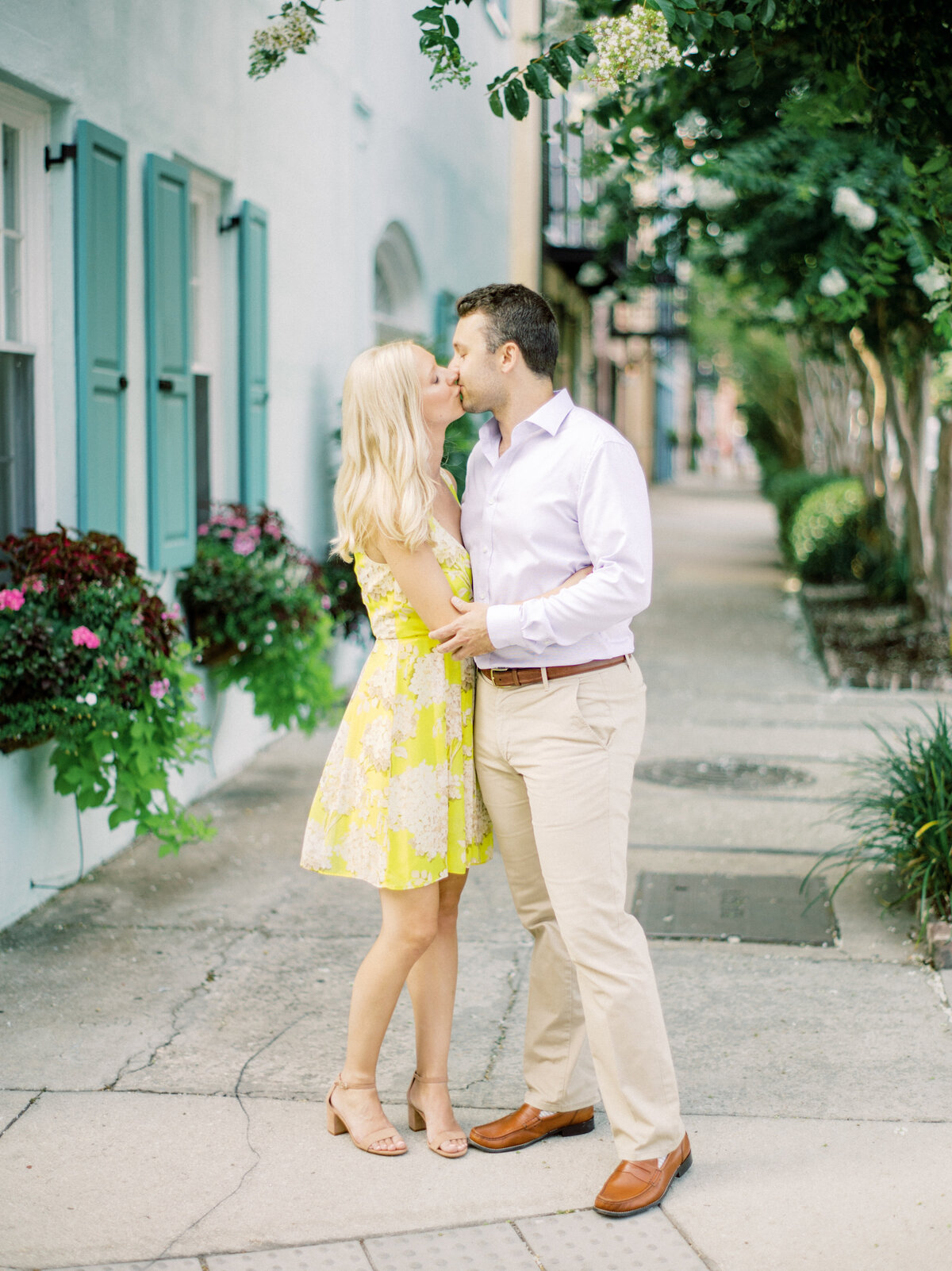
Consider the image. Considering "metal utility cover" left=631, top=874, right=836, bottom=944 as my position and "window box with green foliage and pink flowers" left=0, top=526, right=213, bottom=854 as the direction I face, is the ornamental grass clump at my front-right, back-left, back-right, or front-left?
back-left

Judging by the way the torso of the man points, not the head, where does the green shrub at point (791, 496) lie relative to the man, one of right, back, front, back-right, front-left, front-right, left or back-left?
back-right

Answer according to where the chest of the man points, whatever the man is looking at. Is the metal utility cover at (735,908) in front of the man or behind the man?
behind

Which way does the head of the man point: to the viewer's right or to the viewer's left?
to the viewer's left

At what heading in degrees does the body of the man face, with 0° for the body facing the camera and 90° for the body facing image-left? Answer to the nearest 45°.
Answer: approximately 45°

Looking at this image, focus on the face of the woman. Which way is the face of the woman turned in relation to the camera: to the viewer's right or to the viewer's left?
to the viewer's right

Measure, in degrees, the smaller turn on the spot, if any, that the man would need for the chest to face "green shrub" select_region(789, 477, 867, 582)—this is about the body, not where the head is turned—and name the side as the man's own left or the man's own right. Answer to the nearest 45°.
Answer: approximately 135° to the man's own right

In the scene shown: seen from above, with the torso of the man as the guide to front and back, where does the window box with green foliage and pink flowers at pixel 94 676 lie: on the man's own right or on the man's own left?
on the man's own right

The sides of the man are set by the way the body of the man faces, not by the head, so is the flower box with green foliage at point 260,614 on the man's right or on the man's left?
on the man's right
